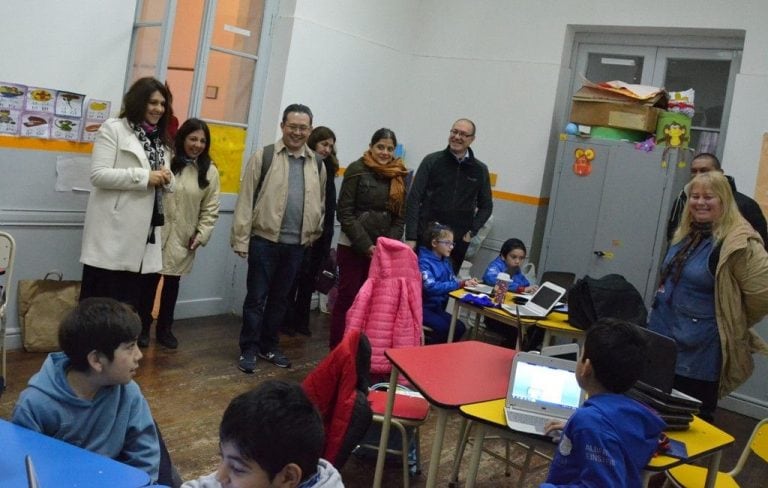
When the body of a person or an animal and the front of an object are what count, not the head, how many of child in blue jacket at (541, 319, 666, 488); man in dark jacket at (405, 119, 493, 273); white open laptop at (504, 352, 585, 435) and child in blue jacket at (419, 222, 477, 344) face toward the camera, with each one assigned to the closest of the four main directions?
2

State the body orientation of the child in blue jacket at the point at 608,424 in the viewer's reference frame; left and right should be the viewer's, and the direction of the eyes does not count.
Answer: facing away from the viewer and to the left of the viewer

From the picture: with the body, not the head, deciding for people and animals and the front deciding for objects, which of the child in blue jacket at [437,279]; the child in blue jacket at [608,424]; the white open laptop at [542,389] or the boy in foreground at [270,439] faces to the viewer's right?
the child in blue jacket at [437,279]

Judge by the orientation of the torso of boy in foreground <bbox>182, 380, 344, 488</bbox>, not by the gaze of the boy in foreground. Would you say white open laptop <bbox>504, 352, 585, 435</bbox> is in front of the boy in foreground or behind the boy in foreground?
behind

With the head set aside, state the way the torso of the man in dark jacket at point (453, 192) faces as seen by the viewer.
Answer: toward the camera

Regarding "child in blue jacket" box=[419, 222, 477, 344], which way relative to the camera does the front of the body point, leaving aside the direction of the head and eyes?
to the viewer's right

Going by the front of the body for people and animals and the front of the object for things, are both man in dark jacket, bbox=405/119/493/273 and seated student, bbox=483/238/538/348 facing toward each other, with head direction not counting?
no

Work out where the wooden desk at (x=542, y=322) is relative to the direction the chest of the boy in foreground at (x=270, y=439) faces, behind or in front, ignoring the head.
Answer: behind

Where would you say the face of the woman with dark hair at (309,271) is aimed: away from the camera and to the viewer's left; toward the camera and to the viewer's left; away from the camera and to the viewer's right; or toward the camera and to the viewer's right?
toward the camera and to the viewer's right

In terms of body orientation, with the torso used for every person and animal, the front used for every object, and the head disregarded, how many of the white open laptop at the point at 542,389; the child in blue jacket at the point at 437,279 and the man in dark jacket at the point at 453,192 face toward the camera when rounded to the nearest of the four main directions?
2

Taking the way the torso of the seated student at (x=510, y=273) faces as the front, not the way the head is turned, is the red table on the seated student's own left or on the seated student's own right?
on the seated student's own right

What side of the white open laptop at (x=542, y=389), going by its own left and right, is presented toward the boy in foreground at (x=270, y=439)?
front

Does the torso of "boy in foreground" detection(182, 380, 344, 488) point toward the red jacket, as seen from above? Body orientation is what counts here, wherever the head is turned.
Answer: no

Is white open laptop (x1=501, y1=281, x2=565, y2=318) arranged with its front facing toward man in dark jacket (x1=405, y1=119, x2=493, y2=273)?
no

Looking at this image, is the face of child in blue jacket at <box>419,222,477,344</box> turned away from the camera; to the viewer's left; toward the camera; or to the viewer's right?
to the viewer's right

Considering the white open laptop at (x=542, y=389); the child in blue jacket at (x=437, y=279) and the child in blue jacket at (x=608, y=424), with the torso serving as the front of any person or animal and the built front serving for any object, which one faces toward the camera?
the white open laptop

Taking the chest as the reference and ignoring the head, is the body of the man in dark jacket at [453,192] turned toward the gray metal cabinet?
no
